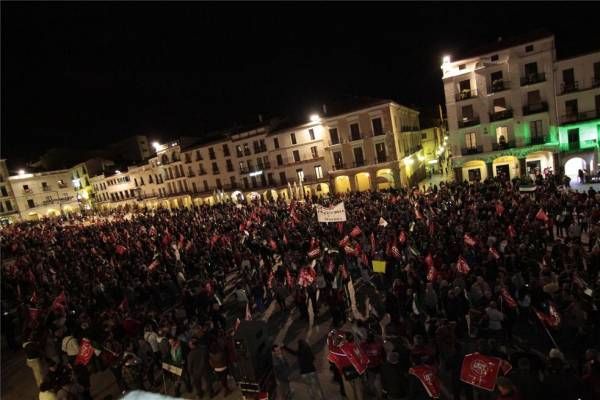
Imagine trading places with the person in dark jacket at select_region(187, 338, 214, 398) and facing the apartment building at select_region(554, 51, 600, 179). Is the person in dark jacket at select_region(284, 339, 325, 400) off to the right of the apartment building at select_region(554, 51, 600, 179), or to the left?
right

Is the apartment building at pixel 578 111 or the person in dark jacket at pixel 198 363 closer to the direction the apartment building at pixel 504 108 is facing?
the person in dark jacket

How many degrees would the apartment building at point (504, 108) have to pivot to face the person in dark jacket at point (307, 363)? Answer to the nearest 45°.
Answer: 0° — it already faces them

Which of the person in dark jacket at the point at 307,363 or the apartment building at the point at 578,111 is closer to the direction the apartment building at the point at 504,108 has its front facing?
the person in dark jacket

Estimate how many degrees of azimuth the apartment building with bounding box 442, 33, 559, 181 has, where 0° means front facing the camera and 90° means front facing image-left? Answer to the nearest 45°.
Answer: approximately 0°

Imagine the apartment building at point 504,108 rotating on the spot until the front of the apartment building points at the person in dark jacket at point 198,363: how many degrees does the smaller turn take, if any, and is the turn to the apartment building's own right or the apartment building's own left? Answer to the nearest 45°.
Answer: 0° — it already faces them

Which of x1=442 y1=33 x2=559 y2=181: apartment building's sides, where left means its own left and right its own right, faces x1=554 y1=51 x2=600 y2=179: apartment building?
left

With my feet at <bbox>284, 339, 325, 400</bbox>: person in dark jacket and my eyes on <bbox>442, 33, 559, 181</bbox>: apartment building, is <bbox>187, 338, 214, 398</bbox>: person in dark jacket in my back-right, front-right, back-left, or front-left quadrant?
back-left
